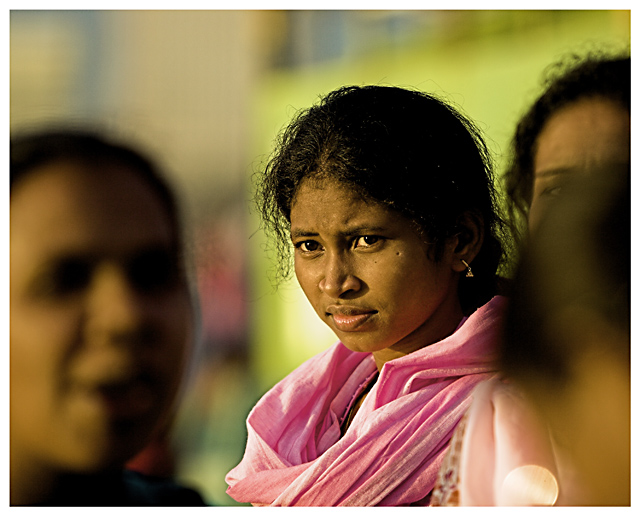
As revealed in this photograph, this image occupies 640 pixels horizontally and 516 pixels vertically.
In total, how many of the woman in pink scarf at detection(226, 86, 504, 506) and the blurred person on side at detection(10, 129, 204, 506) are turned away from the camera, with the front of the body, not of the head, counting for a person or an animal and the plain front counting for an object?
0

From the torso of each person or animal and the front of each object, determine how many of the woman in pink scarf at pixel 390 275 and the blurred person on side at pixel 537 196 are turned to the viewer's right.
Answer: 0

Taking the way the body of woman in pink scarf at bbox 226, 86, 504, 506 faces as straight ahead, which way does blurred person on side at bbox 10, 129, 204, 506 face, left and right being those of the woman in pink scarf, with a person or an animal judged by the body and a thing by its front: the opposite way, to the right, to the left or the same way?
to the left

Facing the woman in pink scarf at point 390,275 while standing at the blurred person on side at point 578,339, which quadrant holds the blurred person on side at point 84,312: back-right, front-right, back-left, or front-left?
front-left

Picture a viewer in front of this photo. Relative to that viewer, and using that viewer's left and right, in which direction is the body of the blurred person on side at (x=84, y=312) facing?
facing the viewer and to the right of the viewer

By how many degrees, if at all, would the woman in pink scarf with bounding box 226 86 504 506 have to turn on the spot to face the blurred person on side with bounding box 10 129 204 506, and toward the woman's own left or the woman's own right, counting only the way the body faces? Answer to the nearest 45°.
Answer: approximately 45° to the woman's own right

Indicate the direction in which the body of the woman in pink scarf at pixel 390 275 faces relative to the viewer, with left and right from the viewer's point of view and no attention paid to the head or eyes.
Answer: facing the viewer and to the left of the viewer

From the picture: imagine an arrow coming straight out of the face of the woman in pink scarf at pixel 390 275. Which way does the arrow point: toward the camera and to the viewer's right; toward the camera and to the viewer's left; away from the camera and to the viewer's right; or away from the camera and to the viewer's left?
toward the camera and to the viewer's left
